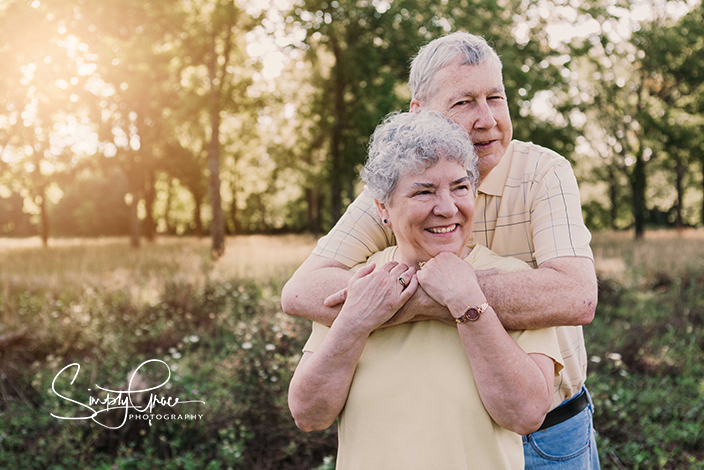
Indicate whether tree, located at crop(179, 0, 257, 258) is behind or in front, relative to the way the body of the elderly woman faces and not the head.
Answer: behind

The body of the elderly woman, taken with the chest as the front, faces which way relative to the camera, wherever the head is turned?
toward the camera

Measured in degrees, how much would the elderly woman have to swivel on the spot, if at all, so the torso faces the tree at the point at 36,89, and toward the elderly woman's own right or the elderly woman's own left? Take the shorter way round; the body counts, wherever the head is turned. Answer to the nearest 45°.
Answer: approximately 135° to the elderly woman's own right

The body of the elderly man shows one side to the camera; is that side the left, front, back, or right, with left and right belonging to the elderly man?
front

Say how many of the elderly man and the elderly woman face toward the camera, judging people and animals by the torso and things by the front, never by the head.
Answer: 2

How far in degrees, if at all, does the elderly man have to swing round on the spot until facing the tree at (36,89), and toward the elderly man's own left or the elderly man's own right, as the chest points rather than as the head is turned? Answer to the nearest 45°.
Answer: approximately 135° to the elderly man's own right

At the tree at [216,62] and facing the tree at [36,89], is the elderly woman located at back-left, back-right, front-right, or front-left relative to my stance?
back-left
